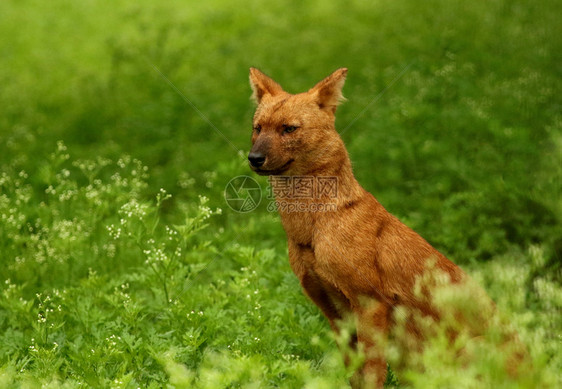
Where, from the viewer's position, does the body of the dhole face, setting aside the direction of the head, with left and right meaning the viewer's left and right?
facing the viewer and to the left of the viewer
